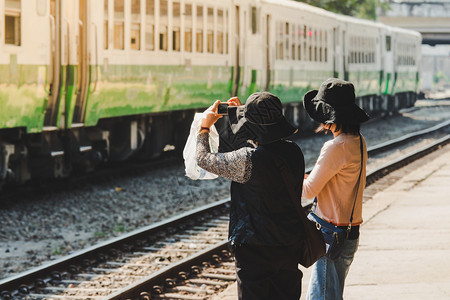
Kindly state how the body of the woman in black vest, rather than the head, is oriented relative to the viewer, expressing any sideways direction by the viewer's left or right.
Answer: facing away from the viewer and to the left of the viewer

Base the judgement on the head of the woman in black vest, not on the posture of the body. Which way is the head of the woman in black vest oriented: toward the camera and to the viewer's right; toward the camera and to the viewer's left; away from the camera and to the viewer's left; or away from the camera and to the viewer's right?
away from the camera and to the viewer's left

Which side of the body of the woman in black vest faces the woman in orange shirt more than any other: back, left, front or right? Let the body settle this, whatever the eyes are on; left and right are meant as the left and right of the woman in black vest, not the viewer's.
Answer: right

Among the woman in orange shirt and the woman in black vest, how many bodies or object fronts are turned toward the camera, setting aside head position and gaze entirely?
0

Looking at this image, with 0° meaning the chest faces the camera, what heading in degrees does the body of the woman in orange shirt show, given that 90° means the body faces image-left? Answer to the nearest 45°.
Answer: approximately 90°

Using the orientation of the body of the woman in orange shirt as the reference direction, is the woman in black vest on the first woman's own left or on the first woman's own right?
on the first woman's own left

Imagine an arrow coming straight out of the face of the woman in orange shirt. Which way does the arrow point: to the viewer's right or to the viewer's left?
to the viewer's left
